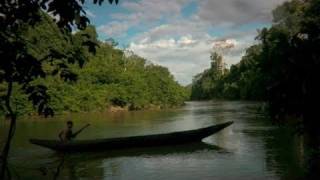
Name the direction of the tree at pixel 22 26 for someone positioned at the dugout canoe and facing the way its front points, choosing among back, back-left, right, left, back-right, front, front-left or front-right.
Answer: right

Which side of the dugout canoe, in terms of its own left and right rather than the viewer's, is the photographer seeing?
right
